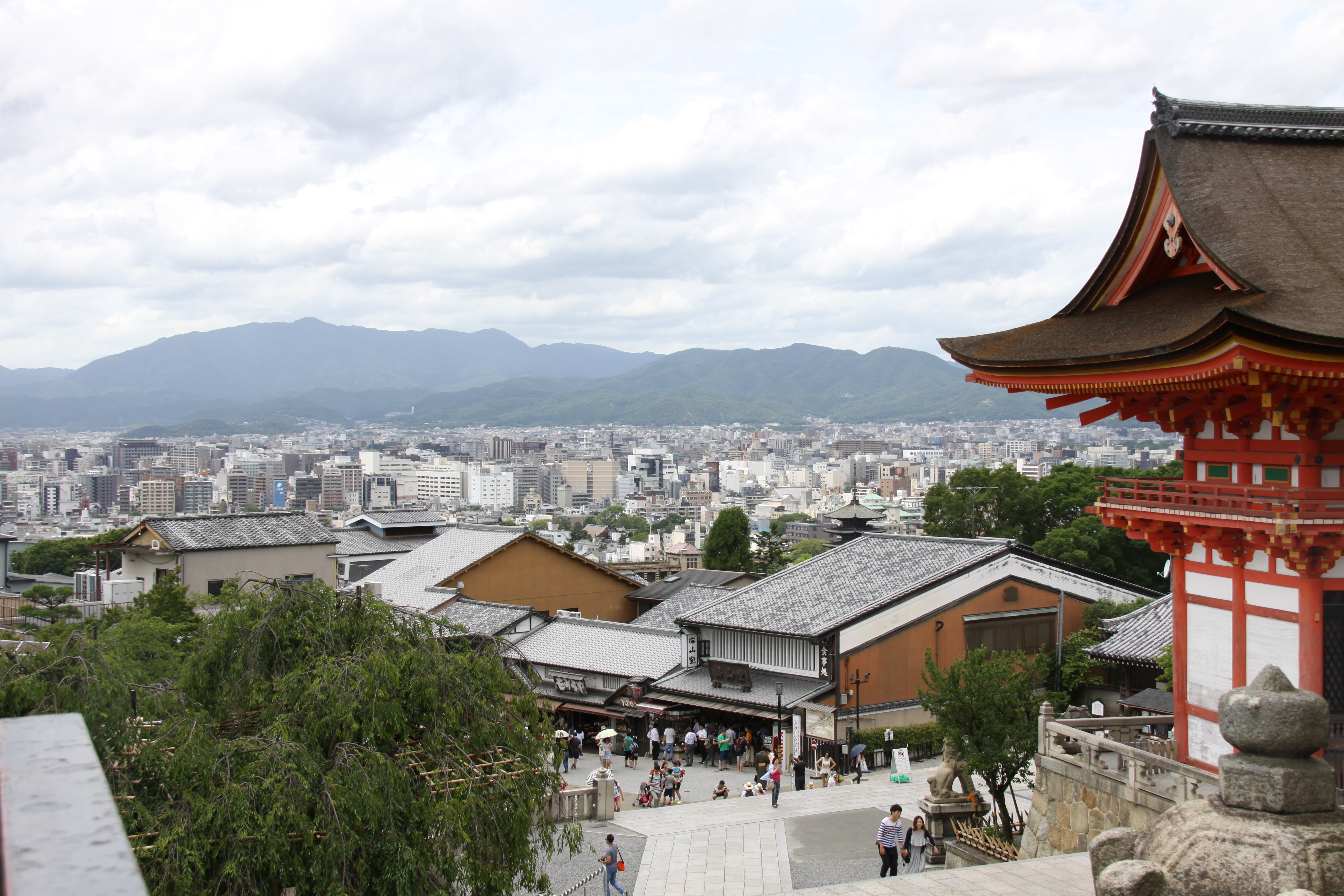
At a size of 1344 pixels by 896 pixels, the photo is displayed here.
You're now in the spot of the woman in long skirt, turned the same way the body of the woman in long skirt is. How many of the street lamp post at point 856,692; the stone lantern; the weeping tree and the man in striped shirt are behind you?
1

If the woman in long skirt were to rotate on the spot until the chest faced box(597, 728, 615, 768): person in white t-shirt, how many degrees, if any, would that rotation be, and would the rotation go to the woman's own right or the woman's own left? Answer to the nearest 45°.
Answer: approximately 135° to the woman's own right

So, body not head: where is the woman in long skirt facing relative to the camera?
toward the camera

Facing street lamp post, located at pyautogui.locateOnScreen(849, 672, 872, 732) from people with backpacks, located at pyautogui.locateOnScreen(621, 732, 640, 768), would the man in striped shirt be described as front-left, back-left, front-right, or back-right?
front-right

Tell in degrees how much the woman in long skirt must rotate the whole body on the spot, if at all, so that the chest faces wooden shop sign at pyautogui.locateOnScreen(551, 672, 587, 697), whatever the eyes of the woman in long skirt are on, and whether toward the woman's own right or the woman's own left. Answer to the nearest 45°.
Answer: approximately 135° to the woman's own right

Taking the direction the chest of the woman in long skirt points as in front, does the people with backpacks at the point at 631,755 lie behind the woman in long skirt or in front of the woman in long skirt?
behind

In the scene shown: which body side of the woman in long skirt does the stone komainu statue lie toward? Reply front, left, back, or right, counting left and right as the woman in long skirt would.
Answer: back

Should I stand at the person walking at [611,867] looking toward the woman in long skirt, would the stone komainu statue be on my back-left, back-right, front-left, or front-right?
front-left

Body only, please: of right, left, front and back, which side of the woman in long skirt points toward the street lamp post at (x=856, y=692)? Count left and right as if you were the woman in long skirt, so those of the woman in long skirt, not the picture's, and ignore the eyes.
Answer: back

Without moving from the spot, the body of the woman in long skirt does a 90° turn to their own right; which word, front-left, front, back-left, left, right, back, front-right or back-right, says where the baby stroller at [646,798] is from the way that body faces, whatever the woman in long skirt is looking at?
front-right

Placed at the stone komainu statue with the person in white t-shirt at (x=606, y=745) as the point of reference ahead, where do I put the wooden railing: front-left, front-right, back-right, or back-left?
back-left

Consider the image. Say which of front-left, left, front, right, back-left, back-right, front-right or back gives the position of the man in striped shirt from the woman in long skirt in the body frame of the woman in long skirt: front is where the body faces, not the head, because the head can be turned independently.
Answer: front-right

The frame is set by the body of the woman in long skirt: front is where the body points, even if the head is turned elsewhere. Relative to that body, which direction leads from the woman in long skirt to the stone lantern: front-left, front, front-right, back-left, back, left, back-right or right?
front
